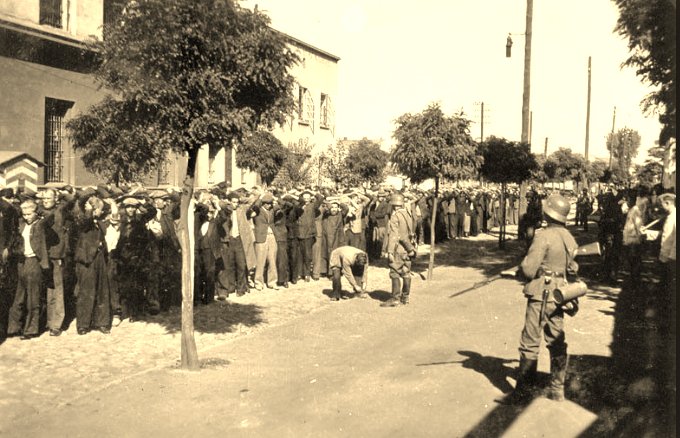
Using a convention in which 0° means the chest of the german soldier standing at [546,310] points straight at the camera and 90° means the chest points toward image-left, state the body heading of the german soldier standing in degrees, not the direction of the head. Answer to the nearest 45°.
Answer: approximately 135°

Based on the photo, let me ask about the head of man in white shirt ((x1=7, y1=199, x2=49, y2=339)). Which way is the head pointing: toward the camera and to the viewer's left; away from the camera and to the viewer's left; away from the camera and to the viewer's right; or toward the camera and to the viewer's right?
toward the camera and to the viewer's right

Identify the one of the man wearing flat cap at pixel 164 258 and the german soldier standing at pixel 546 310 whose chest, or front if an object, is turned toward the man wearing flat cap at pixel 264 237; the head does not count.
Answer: the german soldier standing

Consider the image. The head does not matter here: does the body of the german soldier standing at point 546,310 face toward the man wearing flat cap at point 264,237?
yes

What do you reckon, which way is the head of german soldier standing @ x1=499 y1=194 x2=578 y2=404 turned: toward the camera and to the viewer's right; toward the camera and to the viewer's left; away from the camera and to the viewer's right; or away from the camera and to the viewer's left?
away from the camera and to the viewer's left
